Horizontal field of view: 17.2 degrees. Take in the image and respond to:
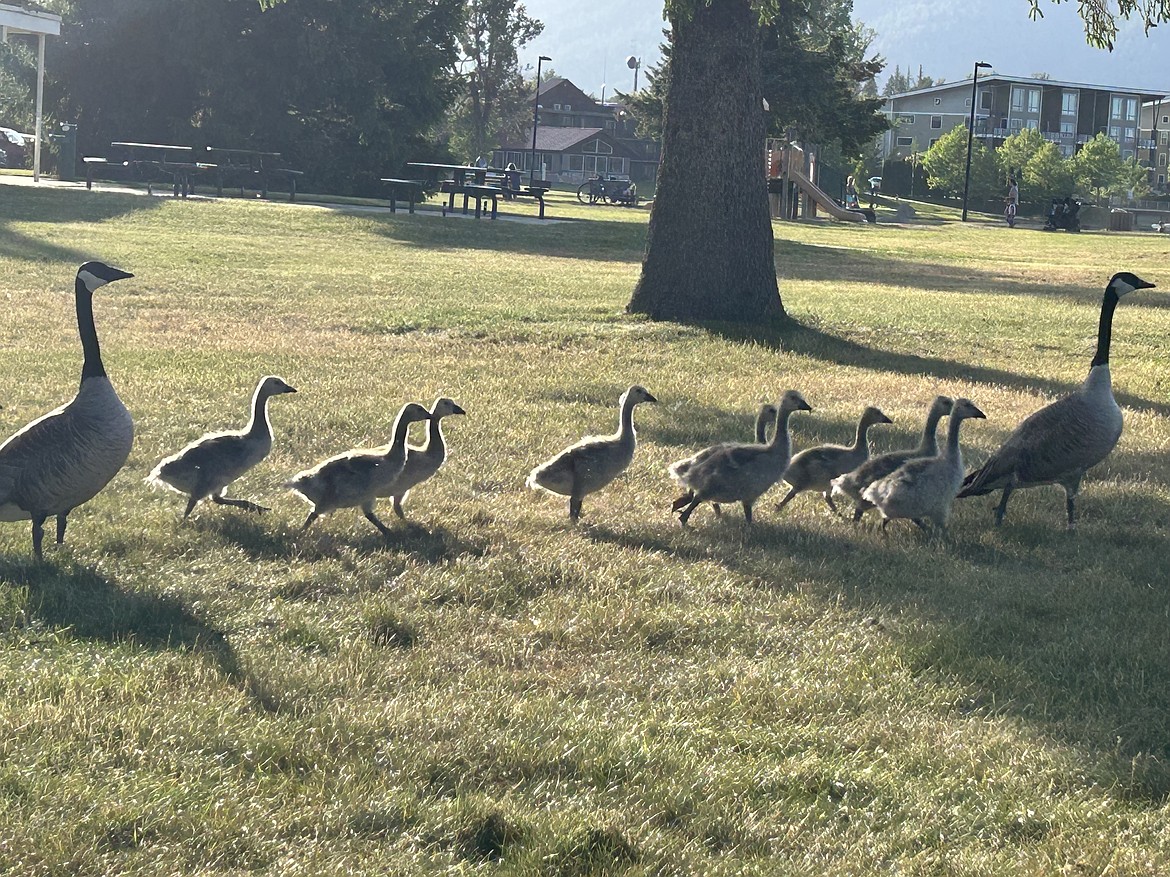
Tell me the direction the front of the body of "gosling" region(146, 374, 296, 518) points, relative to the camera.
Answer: to the viewer's right

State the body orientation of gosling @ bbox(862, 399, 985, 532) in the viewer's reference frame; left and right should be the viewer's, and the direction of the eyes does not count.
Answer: facing to the right of the viewer

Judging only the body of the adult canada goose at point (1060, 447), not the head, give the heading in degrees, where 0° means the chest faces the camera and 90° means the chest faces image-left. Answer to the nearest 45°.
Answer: approximately 270°

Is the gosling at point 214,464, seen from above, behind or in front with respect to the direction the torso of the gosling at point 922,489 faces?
behind

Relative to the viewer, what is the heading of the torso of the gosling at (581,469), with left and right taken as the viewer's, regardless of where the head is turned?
facing to the right of the viewer

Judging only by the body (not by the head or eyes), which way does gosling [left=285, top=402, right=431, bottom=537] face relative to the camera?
to the viewer's right

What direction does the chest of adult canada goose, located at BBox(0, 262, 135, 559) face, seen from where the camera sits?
to the viewer's right

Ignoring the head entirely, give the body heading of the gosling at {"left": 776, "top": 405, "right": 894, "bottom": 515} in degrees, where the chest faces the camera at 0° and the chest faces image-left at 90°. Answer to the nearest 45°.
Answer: approximately 270°
